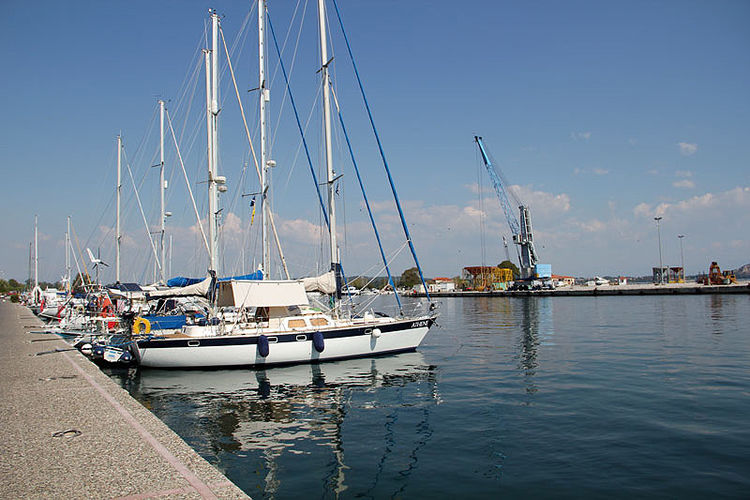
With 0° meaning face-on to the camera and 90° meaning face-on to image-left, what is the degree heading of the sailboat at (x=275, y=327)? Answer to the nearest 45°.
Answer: approximately 270°
